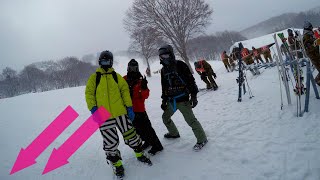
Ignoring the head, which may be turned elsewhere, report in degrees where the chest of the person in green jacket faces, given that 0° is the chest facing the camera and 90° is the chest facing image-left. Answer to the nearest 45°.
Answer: approximately 0°

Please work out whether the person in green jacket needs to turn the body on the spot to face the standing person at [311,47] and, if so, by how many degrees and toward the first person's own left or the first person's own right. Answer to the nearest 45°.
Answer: approximately 90° to the first person's own left

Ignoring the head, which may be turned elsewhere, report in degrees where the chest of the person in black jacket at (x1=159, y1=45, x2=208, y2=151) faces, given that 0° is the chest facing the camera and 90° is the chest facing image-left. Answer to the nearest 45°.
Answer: approximately 45°

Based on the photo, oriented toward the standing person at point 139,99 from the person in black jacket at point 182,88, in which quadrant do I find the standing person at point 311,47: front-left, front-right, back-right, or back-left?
back-right

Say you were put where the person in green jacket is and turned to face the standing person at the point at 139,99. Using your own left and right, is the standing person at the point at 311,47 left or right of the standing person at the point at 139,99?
right
